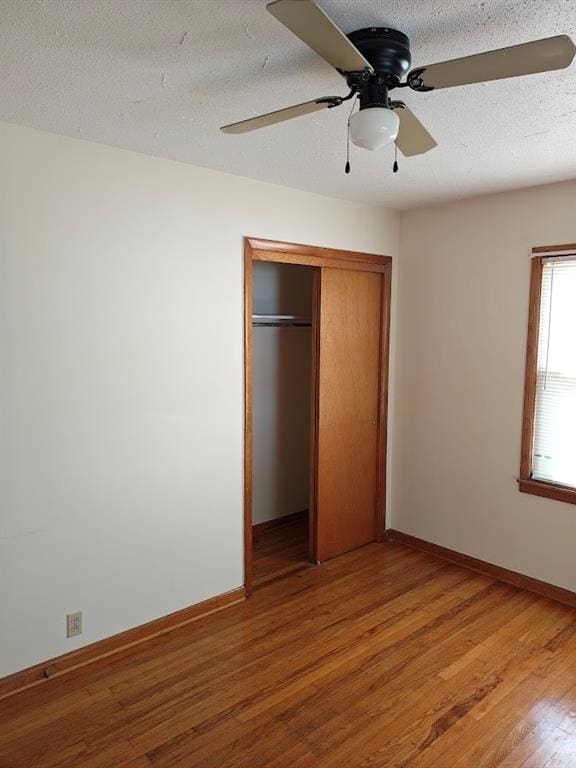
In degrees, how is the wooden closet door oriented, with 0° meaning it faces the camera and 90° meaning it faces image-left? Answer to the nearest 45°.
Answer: approximately 315°

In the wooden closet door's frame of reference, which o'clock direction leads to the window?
The window is roughly at 11 o'clock from the wooden closet door.

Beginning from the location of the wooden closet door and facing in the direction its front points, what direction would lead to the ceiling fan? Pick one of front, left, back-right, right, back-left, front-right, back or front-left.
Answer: front-right
